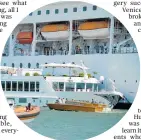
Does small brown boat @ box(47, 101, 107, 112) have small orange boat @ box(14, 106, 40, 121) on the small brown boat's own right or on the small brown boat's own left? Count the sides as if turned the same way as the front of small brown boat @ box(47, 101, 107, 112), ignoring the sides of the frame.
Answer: on the small brown boat's own left

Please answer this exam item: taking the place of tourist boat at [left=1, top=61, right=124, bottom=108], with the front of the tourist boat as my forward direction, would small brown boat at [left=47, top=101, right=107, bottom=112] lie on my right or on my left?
on my right

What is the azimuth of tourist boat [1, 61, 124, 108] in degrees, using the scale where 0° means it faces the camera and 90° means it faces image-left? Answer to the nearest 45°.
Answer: approximately 270°

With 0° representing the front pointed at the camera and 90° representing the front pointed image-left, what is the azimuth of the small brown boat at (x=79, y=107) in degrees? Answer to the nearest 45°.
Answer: approximately 90°
